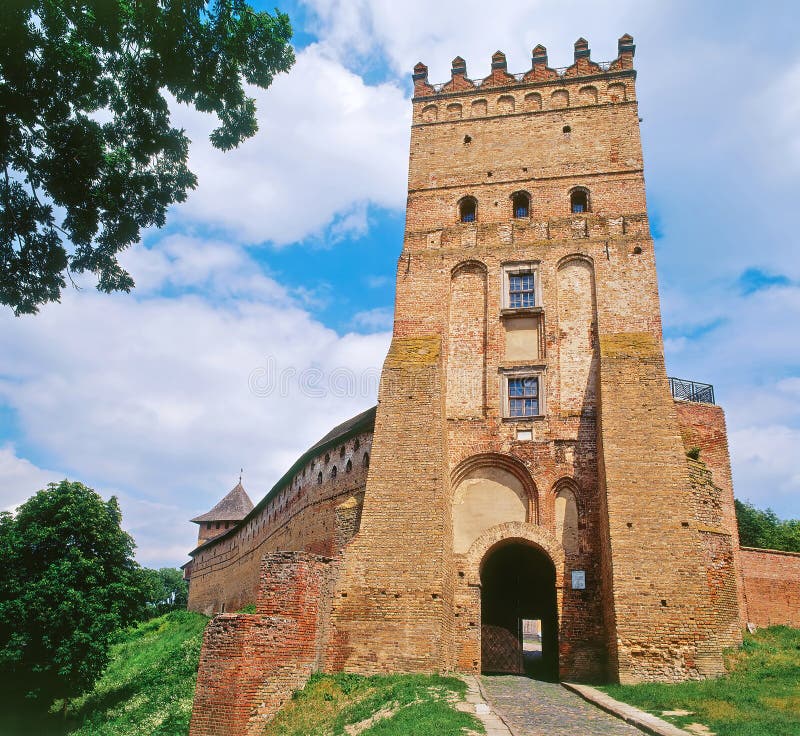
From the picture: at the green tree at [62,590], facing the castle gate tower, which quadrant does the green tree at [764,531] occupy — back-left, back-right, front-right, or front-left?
front-left

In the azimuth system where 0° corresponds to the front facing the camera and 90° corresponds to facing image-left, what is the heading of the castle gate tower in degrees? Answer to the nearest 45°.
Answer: approximately 0°

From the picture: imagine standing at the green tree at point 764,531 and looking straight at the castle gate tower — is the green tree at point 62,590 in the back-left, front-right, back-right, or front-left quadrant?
front-right

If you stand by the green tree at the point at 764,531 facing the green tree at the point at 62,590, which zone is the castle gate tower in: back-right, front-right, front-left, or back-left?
front-left

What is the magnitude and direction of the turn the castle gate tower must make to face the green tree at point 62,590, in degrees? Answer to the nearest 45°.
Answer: approximately 90° to its right

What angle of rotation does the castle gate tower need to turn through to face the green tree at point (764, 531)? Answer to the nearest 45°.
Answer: approximately 135° to its left
